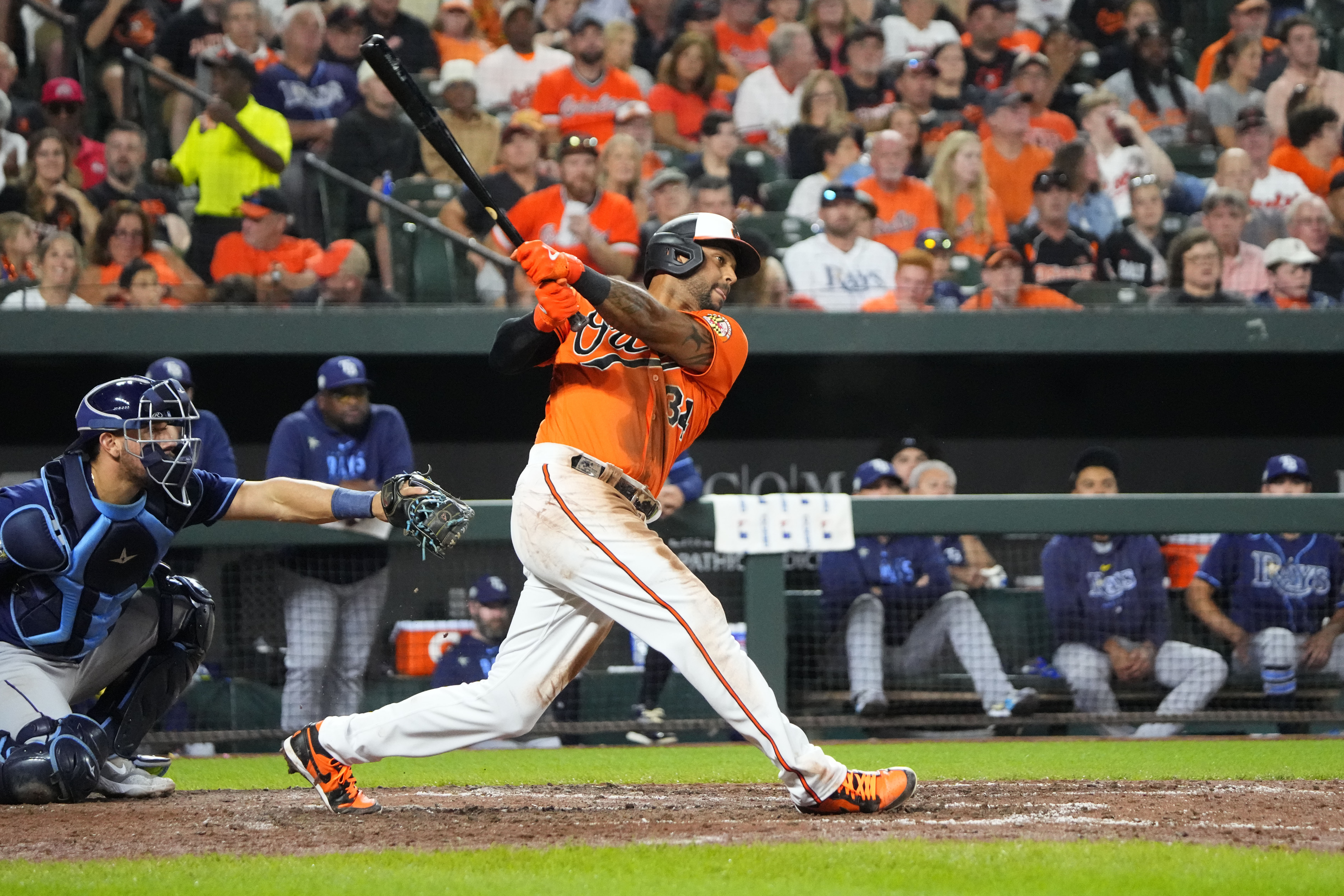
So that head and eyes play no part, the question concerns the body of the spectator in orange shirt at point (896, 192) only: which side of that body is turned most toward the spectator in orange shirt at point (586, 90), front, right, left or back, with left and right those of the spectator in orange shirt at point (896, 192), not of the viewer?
right

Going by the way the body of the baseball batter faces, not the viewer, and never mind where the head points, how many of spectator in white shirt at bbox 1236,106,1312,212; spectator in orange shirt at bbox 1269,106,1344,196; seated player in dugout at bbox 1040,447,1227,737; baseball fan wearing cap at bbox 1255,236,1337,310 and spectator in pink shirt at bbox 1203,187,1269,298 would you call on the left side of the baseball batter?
5

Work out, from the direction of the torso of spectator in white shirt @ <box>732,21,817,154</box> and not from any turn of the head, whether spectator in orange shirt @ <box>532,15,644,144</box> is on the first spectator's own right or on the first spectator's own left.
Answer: on the first spectator's own right

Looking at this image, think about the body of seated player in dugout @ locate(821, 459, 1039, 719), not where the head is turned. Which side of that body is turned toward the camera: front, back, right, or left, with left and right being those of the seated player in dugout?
front

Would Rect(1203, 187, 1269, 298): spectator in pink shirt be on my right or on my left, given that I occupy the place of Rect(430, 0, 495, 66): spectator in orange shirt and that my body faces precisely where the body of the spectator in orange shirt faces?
on my left

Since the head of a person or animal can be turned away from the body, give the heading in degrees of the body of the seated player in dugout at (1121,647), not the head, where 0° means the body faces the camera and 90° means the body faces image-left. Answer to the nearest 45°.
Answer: approximately 0°

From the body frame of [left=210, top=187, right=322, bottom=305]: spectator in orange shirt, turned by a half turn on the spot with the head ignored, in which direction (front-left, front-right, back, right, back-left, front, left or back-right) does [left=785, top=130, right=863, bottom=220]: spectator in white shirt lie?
right

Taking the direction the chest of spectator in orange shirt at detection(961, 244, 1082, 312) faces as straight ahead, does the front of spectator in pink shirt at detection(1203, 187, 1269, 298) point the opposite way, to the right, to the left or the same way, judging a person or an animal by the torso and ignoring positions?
the same way

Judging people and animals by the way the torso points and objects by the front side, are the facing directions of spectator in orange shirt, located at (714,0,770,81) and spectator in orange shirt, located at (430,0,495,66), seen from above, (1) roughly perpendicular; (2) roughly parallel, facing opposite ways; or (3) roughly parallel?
roughly parallel

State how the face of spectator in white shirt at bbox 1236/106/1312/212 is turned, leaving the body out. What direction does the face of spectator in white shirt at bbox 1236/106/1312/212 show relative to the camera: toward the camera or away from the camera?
toward the camera

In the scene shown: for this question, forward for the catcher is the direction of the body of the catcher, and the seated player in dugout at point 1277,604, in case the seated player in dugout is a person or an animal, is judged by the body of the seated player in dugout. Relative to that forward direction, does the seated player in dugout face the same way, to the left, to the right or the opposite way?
to the right

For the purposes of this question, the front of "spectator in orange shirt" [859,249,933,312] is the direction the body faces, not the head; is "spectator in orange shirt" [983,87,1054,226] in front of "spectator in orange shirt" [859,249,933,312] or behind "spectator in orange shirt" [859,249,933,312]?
behind

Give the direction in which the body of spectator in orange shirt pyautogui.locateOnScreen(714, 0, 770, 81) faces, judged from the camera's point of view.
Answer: toward the camera

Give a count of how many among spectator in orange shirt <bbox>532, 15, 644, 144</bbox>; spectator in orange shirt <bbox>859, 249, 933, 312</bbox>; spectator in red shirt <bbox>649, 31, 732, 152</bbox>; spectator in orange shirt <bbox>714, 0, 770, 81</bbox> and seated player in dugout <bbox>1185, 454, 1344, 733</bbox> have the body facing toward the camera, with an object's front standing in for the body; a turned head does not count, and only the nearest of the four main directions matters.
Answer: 5

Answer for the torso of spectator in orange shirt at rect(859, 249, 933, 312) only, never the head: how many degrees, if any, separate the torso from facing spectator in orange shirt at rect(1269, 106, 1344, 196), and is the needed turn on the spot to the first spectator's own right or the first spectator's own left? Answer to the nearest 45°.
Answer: approximately 135° to the first spectator's own left

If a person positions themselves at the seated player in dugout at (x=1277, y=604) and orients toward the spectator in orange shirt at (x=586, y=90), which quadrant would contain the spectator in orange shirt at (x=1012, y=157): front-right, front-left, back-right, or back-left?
front-right

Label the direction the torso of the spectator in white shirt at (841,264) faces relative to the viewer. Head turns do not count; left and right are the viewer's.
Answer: facing the viewer

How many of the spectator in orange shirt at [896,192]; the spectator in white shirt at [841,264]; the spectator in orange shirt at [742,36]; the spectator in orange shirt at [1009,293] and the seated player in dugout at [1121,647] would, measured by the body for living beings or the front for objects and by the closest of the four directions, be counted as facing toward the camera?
5

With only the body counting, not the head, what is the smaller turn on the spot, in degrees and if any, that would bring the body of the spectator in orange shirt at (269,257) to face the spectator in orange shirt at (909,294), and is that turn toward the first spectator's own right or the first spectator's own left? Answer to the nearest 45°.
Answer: approximately 90° to the first spectator's own left
